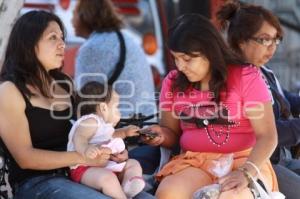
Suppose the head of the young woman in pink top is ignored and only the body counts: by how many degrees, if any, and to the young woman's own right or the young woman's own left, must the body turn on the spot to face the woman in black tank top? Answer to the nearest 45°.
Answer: approximately 45° to the young woman's own right

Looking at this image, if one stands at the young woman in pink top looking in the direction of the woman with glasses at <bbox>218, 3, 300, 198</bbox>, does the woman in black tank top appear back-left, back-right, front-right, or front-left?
back-left

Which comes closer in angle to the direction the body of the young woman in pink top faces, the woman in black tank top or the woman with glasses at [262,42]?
the woman in black tank top

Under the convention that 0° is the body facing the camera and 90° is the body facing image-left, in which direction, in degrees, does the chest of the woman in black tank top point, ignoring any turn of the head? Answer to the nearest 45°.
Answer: approximately 315°

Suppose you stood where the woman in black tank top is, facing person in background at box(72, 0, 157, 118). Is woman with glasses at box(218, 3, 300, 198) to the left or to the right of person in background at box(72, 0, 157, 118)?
right

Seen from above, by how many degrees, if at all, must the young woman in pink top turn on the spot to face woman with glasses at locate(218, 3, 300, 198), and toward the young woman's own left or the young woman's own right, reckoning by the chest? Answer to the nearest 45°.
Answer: approximately 180°

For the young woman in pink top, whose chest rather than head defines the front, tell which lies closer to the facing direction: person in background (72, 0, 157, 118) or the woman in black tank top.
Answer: the woman in black tank top

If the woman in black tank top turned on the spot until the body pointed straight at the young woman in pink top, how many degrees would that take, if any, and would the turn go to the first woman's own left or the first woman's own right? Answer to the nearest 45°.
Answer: approximately 45° to the first woman's own left

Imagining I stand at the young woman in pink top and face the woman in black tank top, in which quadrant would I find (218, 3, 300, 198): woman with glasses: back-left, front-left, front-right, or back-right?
back-right
